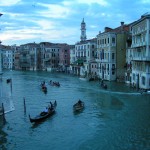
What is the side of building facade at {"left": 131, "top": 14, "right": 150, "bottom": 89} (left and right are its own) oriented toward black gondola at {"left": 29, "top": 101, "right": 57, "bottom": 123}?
front

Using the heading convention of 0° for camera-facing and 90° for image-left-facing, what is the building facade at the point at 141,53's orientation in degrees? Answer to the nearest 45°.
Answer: approximately 45°
